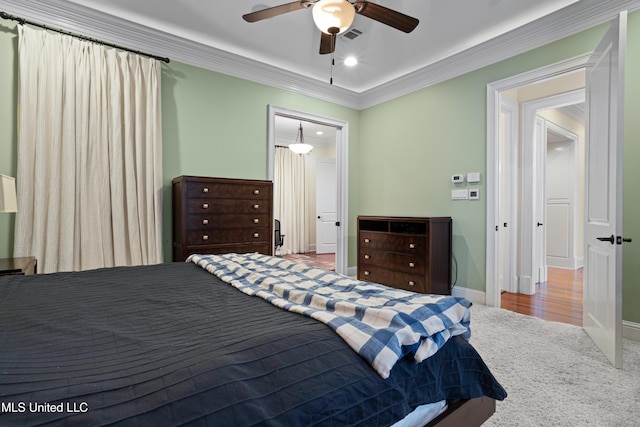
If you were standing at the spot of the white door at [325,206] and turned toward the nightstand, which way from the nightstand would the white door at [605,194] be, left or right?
left

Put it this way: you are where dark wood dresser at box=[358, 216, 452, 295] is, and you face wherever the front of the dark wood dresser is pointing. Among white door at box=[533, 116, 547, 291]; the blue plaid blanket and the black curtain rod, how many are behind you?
1

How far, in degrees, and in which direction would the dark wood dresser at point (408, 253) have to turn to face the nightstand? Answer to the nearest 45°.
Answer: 0° — it already faces it

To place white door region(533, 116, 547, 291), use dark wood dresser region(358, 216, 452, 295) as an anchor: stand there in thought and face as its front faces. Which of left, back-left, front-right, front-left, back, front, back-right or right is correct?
back

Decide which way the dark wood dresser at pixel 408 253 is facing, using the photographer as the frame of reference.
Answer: facing the viewer and to the left of the viewer

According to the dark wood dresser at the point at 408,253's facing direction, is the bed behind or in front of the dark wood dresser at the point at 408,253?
in front

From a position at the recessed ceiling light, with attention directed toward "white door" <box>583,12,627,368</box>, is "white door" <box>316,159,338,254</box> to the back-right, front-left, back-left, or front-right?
back-left

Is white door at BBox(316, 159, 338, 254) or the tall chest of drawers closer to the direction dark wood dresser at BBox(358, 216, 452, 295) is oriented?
the tall chest of drawers
